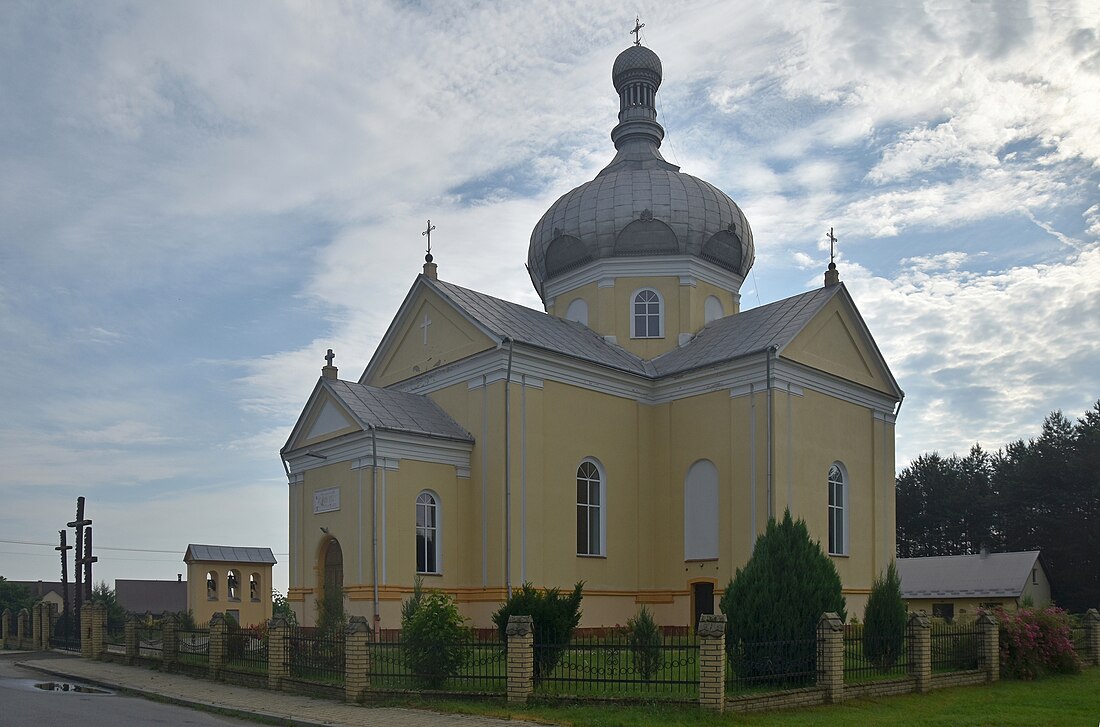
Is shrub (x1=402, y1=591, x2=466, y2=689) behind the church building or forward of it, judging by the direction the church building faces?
forward

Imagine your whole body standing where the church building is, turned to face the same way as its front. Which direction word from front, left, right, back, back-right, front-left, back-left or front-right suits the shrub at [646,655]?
front-left

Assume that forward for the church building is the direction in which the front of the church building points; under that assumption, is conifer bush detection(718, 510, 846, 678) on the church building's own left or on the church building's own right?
on the church building's own left

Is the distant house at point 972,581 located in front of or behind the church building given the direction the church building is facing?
behind

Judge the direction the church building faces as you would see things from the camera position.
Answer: facing the viewer and to the left of the viewer

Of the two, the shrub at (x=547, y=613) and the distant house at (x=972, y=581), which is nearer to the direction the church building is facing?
the shrub

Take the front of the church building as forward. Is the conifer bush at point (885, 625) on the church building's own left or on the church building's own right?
on the church building's own left

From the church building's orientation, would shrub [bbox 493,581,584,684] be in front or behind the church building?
in front
